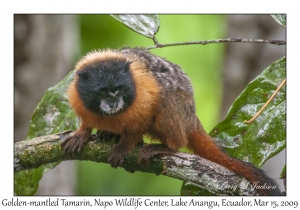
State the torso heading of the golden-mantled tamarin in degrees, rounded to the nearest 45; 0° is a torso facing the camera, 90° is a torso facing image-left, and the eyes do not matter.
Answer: approximately 45°

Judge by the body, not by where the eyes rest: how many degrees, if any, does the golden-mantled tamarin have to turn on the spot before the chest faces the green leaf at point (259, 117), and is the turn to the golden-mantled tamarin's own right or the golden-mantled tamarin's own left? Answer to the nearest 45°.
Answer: approximately 135° to the golden-mantled tamarin's own left
